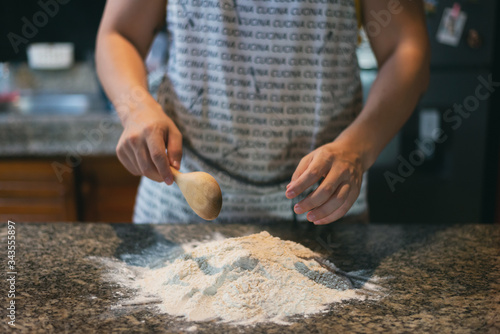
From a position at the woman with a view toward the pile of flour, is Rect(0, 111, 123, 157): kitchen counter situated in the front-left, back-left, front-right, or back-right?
back-right

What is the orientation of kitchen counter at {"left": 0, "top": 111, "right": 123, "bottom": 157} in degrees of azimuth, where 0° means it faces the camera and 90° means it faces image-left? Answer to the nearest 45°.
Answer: approximately 0°

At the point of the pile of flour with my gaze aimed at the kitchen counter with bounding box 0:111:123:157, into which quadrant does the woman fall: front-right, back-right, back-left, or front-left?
front-right

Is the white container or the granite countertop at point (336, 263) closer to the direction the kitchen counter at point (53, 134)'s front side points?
the granite countertop

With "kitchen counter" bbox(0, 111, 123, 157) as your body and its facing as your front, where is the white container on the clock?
The white container is roughly at 6 o'clock from the kitchen counter.

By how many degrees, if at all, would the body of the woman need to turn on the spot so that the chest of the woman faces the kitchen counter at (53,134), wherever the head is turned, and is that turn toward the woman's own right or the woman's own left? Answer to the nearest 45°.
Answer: approximately 135° to the woman's own right

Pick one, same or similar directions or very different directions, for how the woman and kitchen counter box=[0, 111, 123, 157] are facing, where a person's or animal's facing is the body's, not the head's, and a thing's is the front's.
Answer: same or similar directions

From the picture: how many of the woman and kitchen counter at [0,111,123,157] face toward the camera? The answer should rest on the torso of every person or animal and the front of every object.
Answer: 2

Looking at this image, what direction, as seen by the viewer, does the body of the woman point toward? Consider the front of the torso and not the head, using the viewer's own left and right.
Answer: facing the viewer
